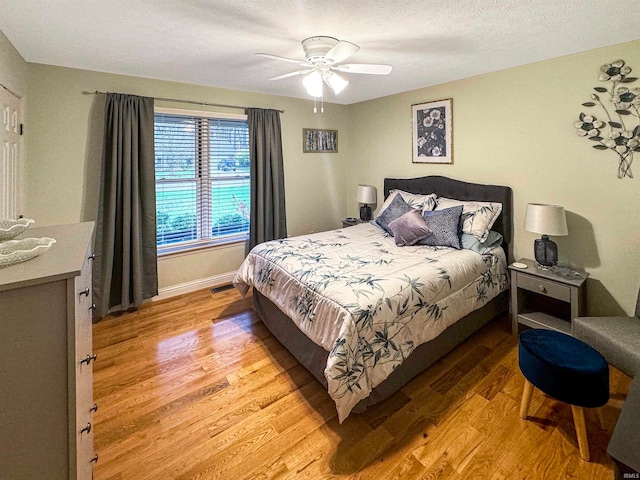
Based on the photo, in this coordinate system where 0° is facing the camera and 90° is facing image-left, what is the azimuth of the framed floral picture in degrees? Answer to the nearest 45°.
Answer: approximately 45°

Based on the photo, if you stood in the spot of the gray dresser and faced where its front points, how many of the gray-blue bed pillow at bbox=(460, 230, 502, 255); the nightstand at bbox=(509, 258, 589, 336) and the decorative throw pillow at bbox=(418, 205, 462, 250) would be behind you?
0

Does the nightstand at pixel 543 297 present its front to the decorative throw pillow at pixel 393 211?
no

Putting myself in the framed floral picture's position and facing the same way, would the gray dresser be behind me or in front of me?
in front

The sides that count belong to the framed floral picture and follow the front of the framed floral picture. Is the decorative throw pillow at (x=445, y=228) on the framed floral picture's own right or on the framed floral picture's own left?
on the framed floral picture's own left

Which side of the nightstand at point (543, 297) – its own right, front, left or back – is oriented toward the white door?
front

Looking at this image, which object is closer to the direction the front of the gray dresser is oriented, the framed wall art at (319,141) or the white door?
the framed wall art

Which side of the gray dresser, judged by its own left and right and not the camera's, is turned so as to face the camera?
right

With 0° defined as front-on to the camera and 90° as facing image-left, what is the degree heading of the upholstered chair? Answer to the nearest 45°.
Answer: approximately 45°

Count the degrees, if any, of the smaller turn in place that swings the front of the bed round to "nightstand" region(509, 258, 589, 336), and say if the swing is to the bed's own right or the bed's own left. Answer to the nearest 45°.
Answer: approximately 180°

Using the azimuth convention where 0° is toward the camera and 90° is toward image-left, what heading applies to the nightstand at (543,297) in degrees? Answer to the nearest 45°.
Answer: approximately 45°

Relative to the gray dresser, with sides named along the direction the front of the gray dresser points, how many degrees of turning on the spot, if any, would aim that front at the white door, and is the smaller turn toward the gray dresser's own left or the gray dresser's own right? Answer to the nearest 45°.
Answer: approximately 90° to the gray dresser's own left

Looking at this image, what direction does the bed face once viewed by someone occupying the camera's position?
facing the viewer and to the left of the viewer

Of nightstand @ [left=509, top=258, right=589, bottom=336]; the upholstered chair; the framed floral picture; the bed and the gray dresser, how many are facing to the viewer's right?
1

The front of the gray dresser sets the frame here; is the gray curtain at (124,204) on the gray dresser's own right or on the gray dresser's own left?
on the gray dresser's own left

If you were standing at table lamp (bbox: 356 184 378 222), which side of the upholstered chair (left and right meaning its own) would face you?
right
